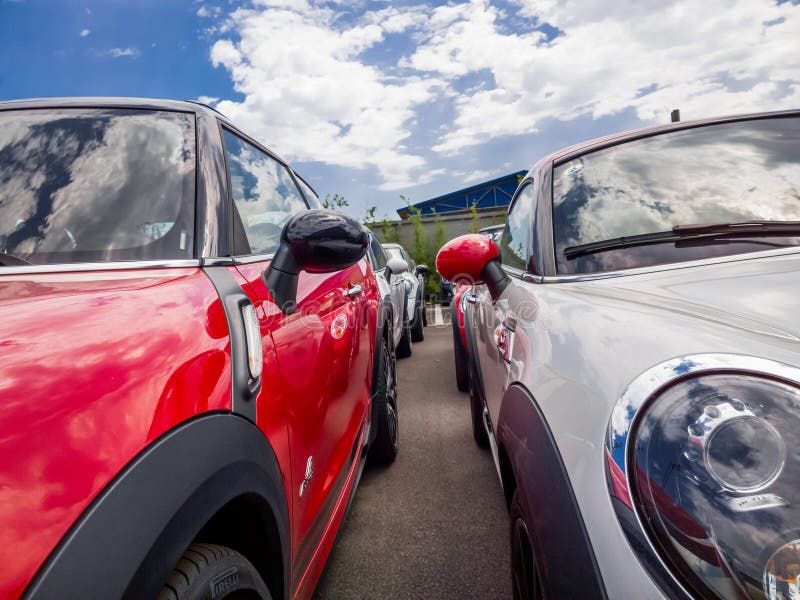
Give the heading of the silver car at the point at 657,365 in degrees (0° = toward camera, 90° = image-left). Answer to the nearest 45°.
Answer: approximately 315°

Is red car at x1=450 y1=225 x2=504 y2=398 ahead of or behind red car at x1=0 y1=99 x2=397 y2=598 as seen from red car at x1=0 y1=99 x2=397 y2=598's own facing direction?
behind

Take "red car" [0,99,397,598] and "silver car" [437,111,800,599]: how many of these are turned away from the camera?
0

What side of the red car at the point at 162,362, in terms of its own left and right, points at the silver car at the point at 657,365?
left

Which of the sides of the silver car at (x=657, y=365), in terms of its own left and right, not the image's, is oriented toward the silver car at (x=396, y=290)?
back

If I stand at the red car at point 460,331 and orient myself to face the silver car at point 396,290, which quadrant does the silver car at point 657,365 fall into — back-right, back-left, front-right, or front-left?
back-left

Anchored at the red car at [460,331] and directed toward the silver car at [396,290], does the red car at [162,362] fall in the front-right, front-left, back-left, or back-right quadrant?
back-left

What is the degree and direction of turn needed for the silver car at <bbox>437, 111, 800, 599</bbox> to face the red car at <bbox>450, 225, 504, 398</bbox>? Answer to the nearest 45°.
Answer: approximately 180°
